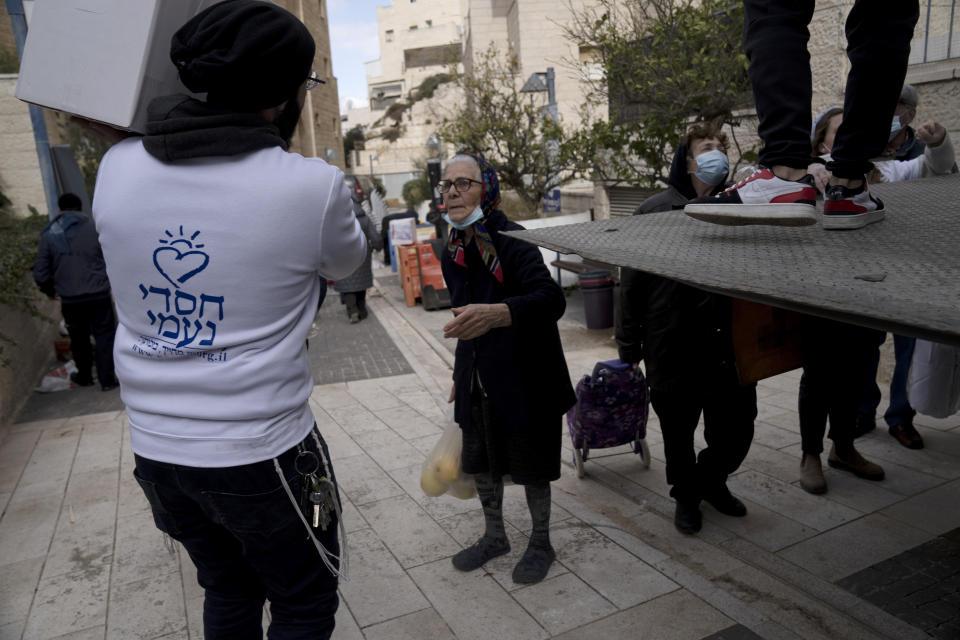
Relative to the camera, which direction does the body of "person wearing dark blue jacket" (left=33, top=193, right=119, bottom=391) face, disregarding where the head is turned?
away from the camera

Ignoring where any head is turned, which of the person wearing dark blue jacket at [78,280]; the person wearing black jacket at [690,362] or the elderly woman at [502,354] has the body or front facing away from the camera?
the person wearing dark blue jacket at [78,280]

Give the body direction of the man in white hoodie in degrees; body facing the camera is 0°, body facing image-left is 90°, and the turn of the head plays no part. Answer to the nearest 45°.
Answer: approximately 225°

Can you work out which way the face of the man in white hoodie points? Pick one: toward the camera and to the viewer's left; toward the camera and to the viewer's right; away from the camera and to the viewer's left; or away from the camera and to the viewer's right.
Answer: away from the camera and to the viewer's right

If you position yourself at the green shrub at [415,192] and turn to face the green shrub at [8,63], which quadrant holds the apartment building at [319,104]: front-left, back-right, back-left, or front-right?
back-right

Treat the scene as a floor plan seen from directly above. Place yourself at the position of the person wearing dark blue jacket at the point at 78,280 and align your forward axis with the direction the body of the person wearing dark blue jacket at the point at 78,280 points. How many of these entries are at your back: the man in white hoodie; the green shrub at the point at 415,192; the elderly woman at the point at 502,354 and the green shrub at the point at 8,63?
2

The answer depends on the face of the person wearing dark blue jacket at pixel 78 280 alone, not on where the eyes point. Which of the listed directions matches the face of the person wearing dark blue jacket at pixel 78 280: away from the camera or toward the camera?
away from the camera

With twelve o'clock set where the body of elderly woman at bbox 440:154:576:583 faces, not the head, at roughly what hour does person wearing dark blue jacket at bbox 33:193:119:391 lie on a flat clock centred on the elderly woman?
The person wearing dark blue jacket is roughly at 3 o'clock from the elderly woman.
